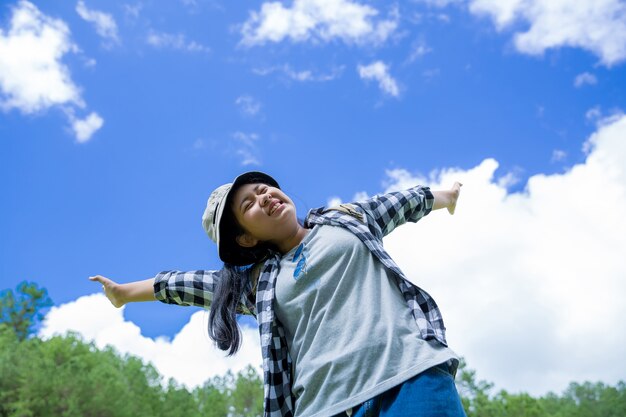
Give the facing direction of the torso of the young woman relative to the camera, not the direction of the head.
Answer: toward the camera
